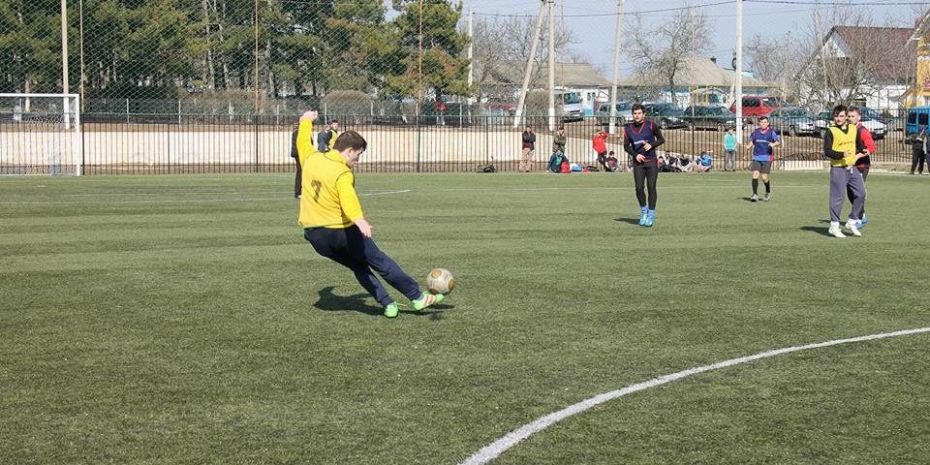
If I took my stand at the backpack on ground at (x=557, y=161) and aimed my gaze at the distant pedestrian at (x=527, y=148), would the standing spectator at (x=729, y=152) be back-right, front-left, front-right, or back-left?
back-right

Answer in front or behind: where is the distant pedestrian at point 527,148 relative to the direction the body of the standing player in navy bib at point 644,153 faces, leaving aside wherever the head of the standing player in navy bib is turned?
behind

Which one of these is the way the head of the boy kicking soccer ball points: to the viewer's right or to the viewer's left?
to the viewer's right

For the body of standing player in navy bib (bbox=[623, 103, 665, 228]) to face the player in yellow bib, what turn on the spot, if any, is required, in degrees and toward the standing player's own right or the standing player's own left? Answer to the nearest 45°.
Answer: approximately 45° to the standing player's own left

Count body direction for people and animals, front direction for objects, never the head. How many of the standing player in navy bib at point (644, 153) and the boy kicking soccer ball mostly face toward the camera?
1

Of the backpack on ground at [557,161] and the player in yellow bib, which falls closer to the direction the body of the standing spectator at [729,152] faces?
the player in yellow bib

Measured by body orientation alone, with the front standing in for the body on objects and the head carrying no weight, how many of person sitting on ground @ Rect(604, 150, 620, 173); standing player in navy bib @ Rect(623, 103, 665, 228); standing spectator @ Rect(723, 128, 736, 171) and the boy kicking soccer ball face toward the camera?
3

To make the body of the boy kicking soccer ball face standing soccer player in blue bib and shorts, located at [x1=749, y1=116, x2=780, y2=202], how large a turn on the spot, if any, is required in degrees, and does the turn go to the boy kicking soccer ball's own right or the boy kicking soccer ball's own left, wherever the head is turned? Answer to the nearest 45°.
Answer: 0° — they already face them

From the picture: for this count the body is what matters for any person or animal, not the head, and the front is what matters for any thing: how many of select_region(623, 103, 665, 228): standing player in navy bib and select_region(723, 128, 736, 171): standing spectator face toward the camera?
2
